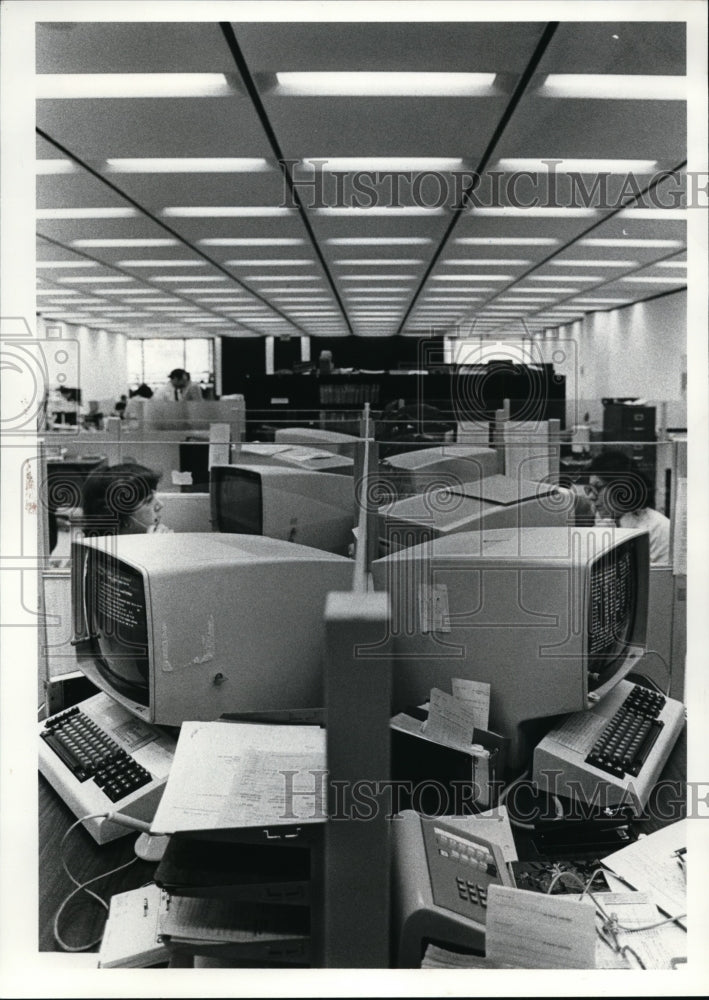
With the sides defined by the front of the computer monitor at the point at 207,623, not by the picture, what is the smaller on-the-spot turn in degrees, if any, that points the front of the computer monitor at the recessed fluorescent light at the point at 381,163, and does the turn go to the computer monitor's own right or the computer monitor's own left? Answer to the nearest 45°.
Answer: approximately 135° to the computer monitor's own right

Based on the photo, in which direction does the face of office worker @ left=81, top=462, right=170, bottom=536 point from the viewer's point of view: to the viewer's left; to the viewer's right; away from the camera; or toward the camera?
to the viewer's right

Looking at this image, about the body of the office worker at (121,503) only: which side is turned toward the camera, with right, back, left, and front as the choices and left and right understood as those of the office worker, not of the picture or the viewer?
right

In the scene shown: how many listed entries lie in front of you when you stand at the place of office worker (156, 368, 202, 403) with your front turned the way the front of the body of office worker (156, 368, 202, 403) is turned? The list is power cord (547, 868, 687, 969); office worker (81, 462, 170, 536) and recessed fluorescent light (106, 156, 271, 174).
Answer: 3

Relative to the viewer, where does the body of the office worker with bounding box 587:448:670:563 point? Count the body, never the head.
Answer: to the viewer's left

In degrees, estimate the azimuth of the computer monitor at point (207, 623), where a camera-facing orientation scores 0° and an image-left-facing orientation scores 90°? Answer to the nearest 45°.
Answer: approximately 45°

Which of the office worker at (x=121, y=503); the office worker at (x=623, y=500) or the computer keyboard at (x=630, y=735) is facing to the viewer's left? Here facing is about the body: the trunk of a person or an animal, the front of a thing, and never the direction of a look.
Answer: the office worker at (x=623, y=500)

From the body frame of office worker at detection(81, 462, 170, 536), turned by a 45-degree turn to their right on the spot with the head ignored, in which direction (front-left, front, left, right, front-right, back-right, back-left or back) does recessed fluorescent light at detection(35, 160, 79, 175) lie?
back-left

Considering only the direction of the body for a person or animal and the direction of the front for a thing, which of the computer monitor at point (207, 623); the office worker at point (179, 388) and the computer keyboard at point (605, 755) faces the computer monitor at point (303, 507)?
the office worker
